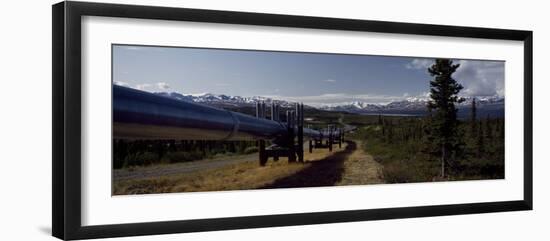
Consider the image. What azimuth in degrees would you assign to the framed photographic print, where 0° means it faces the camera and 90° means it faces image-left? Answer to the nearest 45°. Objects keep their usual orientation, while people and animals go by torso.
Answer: approximately 315°
